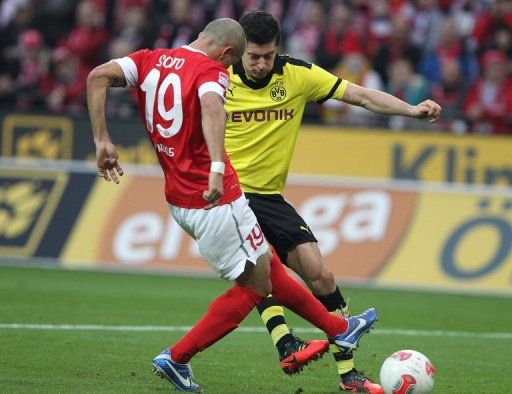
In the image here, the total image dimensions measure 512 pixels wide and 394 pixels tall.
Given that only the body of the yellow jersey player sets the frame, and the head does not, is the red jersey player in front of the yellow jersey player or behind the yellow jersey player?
in front

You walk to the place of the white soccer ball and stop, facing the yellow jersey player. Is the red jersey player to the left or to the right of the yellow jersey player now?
left

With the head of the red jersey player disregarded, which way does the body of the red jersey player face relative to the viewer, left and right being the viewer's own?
facing away from the viewer and to the right of the viewer

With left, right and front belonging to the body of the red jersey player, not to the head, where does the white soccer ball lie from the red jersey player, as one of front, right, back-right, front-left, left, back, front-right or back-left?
front-right

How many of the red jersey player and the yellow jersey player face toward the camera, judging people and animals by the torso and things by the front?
1

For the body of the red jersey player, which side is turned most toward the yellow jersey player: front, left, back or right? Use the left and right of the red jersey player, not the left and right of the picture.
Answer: front

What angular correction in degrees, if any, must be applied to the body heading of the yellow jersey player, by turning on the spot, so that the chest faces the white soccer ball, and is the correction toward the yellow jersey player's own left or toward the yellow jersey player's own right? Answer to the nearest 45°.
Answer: approximately 45° to the yellow jersey player's own left

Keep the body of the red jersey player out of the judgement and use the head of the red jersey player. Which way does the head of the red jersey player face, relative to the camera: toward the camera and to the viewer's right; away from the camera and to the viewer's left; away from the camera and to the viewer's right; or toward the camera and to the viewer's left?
away from the camera and to the viewer's right
